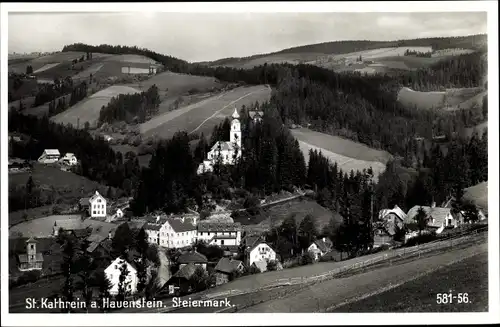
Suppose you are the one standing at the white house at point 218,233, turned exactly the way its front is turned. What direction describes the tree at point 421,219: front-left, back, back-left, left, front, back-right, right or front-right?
left

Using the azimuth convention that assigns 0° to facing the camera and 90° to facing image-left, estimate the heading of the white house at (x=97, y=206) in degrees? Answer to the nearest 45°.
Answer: approximately 0°

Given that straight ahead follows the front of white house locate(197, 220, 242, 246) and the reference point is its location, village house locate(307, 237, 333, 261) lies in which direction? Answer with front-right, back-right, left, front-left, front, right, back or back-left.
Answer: left

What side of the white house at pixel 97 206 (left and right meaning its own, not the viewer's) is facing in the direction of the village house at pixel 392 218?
left
